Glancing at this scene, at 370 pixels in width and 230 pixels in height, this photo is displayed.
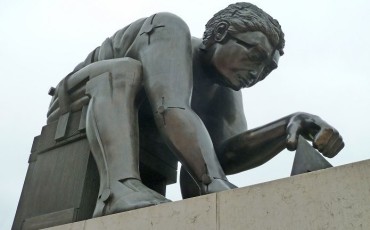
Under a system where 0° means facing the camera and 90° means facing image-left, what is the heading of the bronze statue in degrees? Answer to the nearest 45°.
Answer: approximately 315°
